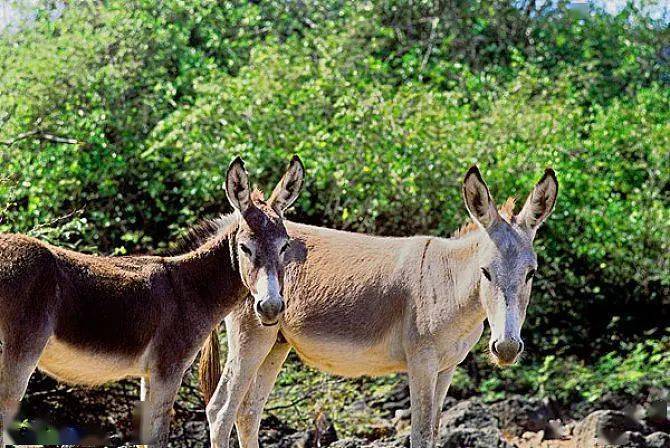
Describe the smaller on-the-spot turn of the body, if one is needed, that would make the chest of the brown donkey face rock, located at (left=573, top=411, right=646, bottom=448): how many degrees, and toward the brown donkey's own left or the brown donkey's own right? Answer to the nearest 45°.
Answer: approximately 45° to the brown donkey's own left

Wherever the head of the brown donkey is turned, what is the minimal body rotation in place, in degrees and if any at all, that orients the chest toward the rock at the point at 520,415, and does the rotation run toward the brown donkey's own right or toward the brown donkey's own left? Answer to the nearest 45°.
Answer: approximately 45° to the brown donkey's own left

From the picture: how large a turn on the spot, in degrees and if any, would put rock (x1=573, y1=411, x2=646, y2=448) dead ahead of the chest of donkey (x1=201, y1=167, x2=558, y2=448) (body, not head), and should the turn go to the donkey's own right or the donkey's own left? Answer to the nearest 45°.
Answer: approximately 45° to the donkey's own left

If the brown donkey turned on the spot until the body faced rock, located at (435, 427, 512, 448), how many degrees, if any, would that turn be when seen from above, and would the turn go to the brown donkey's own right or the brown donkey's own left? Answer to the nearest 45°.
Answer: approximately 45° to the brown donkey's own left

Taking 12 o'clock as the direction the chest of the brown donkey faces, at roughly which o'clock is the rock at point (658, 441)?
The rock is roughly at 11 o'clock from the brown donkey.

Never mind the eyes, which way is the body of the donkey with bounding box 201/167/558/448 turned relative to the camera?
to the viewer's right

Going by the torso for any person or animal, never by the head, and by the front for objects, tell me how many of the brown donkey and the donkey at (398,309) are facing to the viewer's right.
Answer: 2

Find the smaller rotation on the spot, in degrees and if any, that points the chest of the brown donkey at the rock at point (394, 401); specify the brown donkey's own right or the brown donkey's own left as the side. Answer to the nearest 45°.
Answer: approximately 45° to the brown donkey's own left

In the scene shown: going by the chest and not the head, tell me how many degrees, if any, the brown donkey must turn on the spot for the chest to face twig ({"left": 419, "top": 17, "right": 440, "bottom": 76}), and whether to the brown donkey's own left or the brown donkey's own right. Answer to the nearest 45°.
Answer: approximately 45° to the brown donkey's own left

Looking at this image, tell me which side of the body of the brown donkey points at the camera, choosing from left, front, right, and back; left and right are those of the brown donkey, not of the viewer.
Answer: right

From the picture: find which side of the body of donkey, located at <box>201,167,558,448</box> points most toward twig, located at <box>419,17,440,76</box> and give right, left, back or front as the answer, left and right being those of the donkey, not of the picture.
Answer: left
